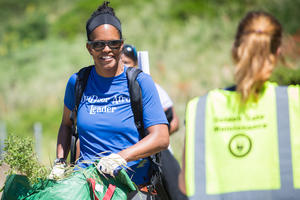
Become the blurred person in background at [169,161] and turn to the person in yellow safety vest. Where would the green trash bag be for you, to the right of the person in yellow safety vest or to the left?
right

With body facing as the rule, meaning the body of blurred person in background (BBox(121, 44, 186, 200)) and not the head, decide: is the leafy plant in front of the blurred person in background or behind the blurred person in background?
in front

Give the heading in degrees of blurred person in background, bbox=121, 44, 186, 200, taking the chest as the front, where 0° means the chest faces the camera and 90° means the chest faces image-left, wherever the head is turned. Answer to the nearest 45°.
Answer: approximately 45°

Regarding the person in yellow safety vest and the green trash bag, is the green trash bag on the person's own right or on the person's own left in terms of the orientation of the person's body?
on the person's own left

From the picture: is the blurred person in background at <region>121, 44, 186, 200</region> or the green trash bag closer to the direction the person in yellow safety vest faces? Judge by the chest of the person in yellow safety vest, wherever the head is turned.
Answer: the blurred person in background

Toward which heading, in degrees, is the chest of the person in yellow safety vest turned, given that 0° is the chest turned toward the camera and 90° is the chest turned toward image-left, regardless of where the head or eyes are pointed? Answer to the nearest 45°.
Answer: approximately 180°

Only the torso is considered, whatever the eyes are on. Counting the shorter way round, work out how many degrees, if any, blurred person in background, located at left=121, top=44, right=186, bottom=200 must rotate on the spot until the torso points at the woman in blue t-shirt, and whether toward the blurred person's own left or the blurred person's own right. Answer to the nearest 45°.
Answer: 0° — they already face them

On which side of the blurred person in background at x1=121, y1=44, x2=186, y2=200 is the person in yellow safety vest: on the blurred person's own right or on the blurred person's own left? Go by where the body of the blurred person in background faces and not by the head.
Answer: on the blurred person's own left

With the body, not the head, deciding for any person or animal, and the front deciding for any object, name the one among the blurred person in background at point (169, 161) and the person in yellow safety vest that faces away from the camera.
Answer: the person in yellow safety vest

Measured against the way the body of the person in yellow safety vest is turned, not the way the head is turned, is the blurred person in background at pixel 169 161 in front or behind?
in front

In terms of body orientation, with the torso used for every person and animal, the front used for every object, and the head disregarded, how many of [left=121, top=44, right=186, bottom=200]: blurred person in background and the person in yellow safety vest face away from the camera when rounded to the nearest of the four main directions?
1

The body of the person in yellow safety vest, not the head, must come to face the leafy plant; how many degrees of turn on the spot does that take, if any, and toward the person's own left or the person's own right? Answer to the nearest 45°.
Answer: approximately 90° to the person's own left
